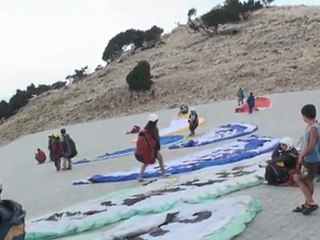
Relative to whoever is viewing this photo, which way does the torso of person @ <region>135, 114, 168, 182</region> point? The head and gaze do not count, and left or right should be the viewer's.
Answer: facing away from the viewer and to the right of the viewer

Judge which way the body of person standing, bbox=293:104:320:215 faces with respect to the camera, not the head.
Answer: to the viewer's left

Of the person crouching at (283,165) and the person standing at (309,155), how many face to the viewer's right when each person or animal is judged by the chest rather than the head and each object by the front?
0

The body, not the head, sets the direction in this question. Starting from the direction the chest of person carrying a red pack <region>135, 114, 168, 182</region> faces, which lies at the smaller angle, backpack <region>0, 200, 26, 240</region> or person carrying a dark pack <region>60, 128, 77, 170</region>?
the person carrying a dark pack

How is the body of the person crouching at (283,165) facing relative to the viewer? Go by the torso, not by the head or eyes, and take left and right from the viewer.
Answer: facing the viewer and to the left of the viewer

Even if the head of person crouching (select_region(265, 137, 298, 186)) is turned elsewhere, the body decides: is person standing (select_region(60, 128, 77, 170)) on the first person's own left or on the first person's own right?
on the first person's own left

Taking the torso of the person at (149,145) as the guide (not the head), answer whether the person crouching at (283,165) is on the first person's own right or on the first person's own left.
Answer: on the first person's own right

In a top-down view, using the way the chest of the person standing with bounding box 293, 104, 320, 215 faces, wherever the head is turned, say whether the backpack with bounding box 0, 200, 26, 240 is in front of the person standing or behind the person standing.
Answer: in front
